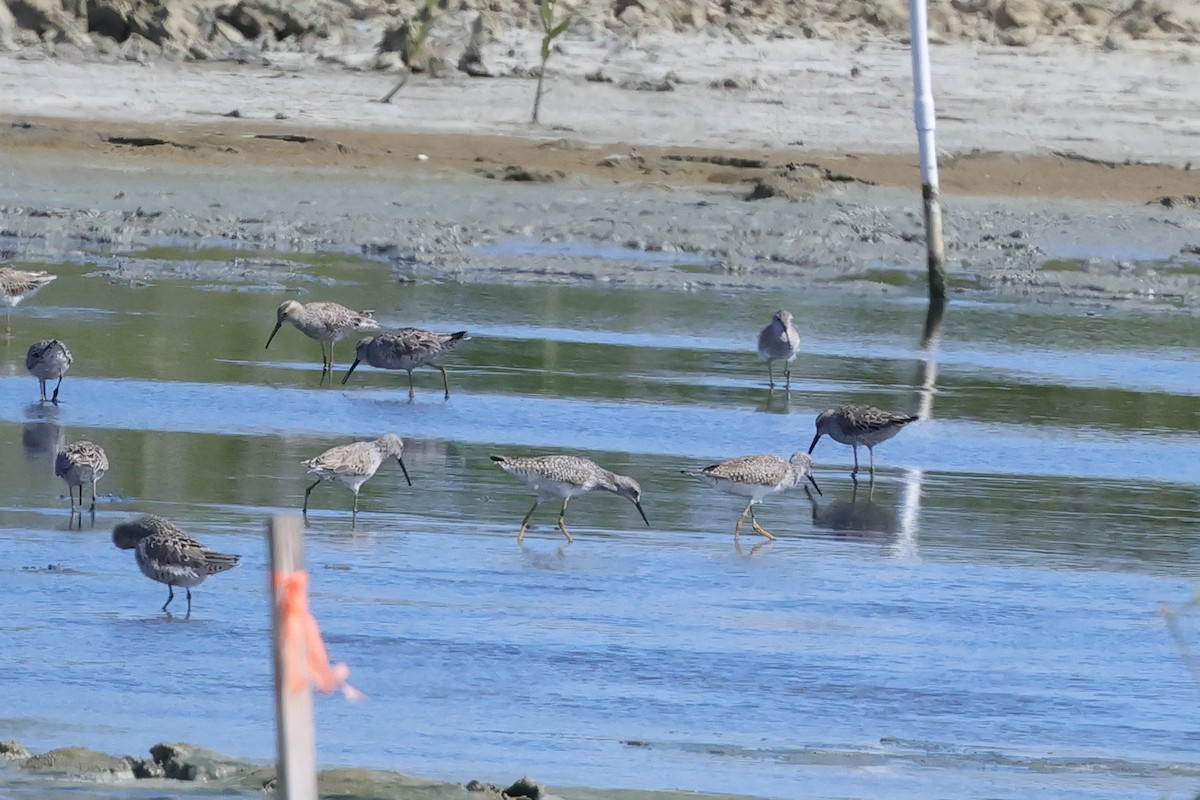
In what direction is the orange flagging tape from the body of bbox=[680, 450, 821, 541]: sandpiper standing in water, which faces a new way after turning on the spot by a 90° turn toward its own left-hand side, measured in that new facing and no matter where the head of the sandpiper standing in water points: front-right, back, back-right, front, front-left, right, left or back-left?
back

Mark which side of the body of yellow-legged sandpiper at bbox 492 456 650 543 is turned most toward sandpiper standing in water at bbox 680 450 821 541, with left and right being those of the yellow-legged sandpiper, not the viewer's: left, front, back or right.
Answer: front

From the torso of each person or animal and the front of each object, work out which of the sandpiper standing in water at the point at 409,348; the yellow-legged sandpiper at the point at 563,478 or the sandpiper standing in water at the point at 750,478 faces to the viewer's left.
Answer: the sandpiper standing in water at the point at 409,348

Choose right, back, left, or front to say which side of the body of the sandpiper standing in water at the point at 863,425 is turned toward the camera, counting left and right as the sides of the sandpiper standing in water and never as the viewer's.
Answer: left

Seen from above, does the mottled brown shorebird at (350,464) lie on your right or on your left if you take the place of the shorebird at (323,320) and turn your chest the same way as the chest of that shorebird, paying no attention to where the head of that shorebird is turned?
on your left

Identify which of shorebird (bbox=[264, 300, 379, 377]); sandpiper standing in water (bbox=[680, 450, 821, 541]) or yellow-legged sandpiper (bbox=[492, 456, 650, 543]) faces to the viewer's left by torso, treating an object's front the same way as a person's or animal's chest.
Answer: the shorebird

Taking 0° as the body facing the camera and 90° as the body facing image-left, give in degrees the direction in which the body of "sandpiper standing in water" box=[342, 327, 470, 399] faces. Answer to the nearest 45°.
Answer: approximately 90°

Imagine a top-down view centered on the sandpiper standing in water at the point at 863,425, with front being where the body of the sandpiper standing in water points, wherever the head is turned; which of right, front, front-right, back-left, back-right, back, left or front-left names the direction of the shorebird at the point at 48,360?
front

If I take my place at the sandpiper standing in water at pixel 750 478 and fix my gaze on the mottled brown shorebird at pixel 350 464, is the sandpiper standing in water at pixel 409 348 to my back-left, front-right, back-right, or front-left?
front-right

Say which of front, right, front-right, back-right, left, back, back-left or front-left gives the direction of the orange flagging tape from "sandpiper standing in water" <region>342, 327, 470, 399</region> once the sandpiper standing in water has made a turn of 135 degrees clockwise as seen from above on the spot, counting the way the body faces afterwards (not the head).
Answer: back-right

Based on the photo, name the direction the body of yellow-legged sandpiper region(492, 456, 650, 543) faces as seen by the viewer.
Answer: to the viewer's right

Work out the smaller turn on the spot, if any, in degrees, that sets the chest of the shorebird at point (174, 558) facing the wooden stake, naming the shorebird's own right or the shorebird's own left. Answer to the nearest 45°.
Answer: approximately 90° to the shorebird's own left

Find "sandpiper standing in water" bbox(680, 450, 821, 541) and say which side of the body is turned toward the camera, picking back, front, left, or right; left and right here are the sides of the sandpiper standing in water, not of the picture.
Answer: right

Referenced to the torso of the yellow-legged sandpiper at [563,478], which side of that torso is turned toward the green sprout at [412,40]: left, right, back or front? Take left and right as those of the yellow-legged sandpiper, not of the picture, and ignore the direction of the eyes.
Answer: left

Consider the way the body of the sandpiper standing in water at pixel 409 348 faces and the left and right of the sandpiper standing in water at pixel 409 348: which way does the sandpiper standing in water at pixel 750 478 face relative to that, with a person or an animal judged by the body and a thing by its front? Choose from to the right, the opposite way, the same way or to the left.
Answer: the opposite way

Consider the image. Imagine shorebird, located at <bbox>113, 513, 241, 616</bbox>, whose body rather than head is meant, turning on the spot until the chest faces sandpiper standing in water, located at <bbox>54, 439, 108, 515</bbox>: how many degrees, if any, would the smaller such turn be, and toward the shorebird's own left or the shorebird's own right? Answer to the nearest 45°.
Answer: approximately 90° to the shorebird's own right
